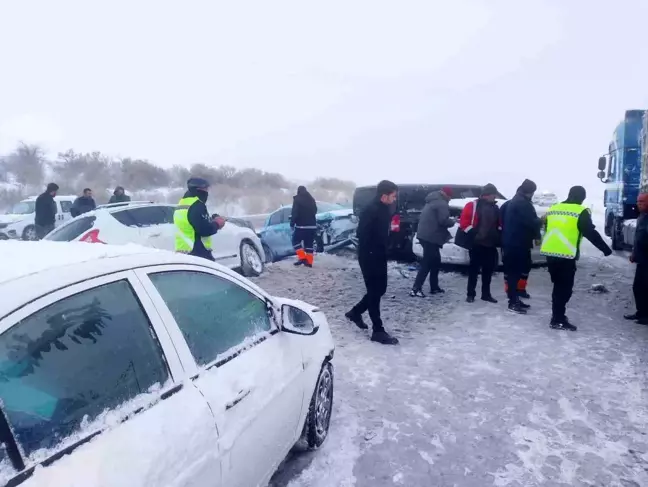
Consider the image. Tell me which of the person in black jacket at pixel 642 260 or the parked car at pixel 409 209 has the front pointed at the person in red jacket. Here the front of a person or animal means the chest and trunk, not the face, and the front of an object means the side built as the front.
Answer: the person in black jacket

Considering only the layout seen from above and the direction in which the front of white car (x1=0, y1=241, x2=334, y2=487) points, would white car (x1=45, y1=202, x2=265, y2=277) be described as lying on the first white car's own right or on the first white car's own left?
on the first white car's own left

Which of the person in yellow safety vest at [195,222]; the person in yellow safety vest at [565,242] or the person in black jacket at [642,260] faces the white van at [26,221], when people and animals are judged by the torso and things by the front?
the person in black jacket

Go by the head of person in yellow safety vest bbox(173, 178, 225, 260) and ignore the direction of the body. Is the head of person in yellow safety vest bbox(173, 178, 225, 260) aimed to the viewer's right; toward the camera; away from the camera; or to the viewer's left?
to the viewer's right

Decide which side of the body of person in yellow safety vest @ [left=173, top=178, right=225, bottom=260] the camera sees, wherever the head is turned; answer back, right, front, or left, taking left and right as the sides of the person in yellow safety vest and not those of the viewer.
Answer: right

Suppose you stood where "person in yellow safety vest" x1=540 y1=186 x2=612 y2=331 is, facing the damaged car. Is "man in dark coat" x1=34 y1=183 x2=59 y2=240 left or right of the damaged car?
left

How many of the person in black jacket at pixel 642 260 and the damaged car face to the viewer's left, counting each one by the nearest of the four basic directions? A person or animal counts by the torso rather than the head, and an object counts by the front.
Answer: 1

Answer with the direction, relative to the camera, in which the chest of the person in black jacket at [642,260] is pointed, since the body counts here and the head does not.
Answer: to the viewer's left
